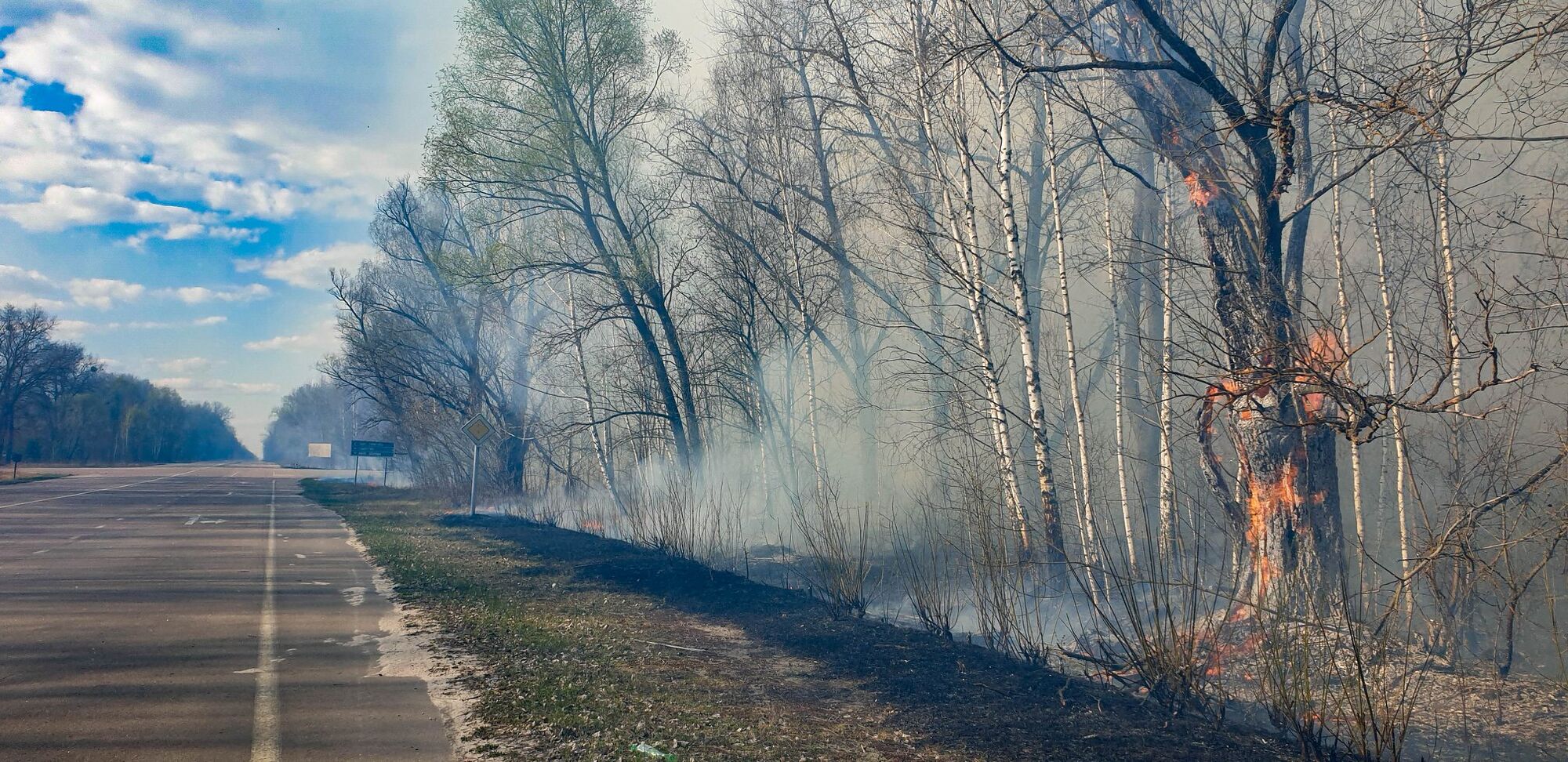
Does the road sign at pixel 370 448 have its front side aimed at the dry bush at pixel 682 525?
yes

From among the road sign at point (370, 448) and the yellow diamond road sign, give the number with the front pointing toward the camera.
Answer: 2

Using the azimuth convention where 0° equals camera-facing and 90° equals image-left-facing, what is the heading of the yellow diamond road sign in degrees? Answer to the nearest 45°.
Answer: approximately 0°

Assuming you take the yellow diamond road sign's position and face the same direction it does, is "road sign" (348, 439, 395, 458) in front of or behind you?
behind

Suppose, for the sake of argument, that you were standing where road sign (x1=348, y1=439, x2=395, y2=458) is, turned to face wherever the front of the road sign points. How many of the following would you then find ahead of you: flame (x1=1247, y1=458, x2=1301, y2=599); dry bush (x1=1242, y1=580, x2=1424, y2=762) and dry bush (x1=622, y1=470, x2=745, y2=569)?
3
